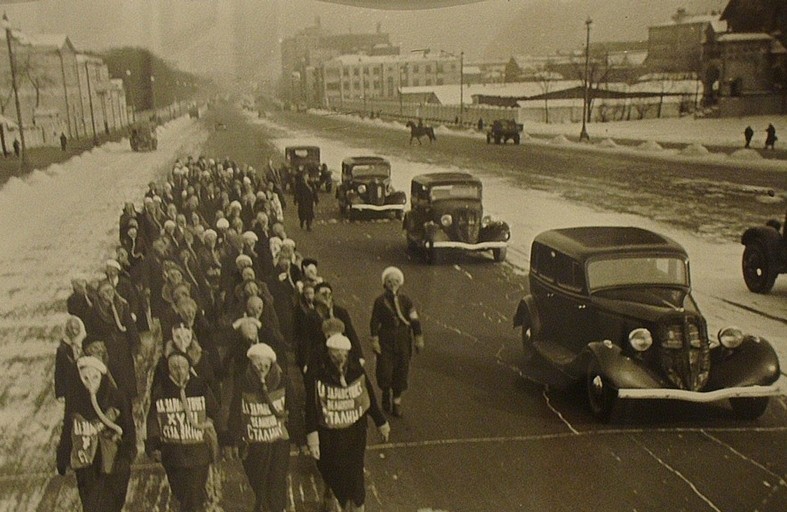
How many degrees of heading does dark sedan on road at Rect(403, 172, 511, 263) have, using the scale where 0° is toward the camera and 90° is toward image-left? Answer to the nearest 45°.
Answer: approximately 315°

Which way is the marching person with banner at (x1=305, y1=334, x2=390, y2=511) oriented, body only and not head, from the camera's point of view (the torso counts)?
toward the camera

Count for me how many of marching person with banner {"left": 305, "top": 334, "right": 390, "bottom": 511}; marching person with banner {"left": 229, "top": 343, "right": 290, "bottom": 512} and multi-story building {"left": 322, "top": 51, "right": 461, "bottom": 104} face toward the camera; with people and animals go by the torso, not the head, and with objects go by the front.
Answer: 3

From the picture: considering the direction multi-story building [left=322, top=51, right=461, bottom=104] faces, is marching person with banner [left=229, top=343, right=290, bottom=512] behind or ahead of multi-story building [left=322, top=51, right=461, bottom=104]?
ahead

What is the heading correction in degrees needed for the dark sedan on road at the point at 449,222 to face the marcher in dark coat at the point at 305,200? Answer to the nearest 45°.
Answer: approximately 135° to its right

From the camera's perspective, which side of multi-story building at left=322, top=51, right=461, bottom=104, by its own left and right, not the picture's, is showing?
front

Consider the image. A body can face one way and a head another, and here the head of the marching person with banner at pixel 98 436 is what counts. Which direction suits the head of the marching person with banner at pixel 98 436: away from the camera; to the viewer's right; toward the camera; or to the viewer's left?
toward the camera

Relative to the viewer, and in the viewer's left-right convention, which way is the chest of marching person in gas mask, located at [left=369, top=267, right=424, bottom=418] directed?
facing the viewer

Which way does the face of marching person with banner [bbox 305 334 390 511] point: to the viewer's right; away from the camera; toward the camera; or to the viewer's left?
toward the camera

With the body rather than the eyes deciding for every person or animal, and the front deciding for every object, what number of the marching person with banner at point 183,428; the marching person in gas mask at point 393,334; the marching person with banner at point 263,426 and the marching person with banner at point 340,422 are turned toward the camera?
4

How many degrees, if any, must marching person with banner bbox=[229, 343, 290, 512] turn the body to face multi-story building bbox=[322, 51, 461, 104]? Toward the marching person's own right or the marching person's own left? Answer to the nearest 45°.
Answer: approximately 135° to the marching person's own left

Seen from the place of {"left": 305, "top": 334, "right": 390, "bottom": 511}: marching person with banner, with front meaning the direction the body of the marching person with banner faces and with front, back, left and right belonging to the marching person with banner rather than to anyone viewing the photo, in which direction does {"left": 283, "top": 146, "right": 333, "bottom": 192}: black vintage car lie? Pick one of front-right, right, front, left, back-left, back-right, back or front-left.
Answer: back

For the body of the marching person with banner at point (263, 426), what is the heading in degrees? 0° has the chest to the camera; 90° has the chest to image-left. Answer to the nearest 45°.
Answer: approximately 0°

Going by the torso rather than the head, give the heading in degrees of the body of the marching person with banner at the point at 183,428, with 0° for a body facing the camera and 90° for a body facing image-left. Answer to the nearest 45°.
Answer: approximately 0°

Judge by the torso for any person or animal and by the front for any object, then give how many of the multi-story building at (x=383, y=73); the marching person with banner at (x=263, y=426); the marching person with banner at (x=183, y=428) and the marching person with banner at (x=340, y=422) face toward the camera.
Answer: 4
